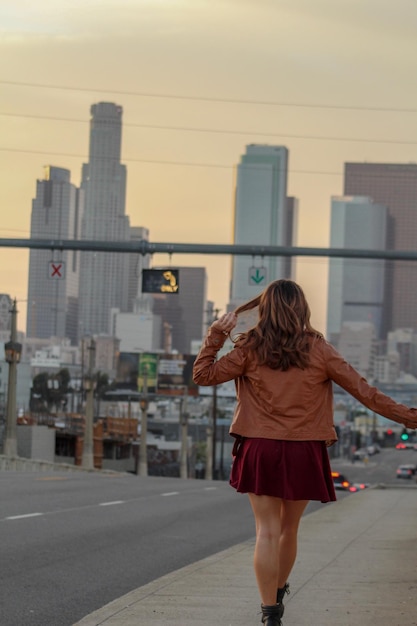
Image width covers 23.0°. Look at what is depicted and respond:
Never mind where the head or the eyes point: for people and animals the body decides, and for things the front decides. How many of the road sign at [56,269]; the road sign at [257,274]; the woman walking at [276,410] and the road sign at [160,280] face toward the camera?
3

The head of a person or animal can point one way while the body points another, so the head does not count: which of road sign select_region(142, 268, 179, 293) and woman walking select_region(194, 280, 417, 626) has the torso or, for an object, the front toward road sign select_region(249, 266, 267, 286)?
the woman walking

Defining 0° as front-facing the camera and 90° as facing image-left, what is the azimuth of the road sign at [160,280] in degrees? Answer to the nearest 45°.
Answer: approximately 0°

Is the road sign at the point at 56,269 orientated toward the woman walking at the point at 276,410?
yes

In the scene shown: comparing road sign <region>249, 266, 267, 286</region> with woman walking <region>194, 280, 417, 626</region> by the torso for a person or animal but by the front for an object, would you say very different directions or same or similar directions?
very different directions

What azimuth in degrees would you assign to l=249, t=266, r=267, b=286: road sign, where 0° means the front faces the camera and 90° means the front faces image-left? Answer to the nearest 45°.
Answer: approximately 0°

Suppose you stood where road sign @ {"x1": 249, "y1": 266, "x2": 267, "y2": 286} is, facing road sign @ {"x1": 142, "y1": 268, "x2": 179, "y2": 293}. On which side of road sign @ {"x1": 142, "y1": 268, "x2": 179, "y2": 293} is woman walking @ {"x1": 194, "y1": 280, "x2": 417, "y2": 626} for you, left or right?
left

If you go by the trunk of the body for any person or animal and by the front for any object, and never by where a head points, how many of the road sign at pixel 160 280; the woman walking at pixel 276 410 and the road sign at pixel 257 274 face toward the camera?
2

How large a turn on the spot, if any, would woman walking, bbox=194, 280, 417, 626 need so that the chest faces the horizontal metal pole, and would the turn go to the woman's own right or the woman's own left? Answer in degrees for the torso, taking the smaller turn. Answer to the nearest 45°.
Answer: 0° — they already face it

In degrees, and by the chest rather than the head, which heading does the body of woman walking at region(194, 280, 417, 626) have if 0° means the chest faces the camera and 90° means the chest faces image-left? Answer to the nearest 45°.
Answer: approximately 180°

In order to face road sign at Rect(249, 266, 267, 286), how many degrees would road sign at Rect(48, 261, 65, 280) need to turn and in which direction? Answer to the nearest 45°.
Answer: approximately 90° to its left

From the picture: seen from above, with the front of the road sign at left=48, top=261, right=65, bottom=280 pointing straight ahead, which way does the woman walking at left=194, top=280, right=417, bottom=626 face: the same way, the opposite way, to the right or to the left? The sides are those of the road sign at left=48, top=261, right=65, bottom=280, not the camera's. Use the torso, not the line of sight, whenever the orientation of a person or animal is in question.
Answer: the opposite way

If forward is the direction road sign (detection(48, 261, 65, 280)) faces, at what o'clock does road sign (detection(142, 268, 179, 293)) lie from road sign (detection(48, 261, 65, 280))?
road sign (detection(142, 268, 179, 293)) is roughly at 10 o'clock from road sign (detection(48, 261, 65, 280)).
